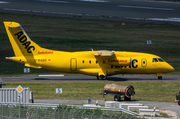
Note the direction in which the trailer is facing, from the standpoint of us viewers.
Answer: facing away from the viewer and to the left of the viewer

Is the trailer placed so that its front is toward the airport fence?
no
